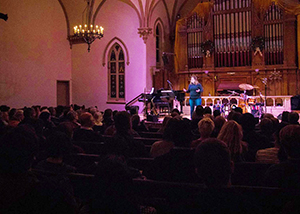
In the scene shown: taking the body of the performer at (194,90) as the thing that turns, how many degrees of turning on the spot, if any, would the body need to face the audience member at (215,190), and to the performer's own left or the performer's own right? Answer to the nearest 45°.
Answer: approximately 45° to the performer's own left

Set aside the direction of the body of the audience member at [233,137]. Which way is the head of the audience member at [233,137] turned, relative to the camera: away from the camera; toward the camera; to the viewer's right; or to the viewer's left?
away from the camera

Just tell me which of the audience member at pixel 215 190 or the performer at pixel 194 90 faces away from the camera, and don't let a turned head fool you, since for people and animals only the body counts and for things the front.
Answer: the audience member

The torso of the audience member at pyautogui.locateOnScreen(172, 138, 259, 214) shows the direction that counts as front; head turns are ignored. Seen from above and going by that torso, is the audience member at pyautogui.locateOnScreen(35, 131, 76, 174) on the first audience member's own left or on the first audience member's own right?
on the first audience member's own left

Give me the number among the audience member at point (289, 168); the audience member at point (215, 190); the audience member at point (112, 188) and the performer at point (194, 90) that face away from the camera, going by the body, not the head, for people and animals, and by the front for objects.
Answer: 3

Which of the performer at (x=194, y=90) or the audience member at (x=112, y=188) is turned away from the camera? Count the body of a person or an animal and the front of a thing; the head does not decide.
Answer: the audience member

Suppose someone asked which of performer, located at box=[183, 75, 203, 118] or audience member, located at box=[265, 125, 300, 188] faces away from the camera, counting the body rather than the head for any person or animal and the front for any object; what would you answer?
the audience member

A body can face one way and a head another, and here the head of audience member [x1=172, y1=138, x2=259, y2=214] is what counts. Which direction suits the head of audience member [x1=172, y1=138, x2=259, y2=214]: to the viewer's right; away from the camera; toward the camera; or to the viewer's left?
away from the camera

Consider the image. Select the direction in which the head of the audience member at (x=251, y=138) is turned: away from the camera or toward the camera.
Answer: away from the camera

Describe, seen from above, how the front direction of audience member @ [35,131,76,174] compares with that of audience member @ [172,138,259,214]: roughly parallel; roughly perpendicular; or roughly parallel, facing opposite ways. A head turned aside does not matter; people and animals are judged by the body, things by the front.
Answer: roughly parallel

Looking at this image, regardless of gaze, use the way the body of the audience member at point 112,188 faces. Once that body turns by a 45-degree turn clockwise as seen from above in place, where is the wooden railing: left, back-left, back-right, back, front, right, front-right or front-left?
front

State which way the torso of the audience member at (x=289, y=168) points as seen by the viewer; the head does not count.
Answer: away from the camera

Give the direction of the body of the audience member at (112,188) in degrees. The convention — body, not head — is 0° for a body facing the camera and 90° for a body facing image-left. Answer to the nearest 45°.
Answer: approximately 180°

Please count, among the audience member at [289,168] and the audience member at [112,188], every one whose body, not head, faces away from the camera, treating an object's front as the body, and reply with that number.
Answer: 2

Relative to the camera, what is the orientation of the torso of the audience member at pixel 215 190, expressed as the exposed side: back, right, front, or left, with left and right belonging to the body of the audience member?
back

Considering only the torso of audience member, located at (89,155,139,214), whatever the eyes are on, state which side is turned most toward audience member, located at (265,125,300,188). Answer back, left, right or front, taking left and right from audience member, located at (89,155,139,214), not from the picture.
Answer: right

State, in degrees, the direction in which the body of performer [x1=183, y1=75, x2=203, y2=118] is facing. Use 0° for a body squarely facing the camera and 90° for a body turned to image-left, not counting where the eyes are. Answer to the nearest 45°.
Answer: approximately 45°

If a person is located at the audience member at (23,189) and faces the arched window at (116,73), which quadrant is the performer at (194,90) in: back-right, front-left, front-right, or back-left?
front-right
